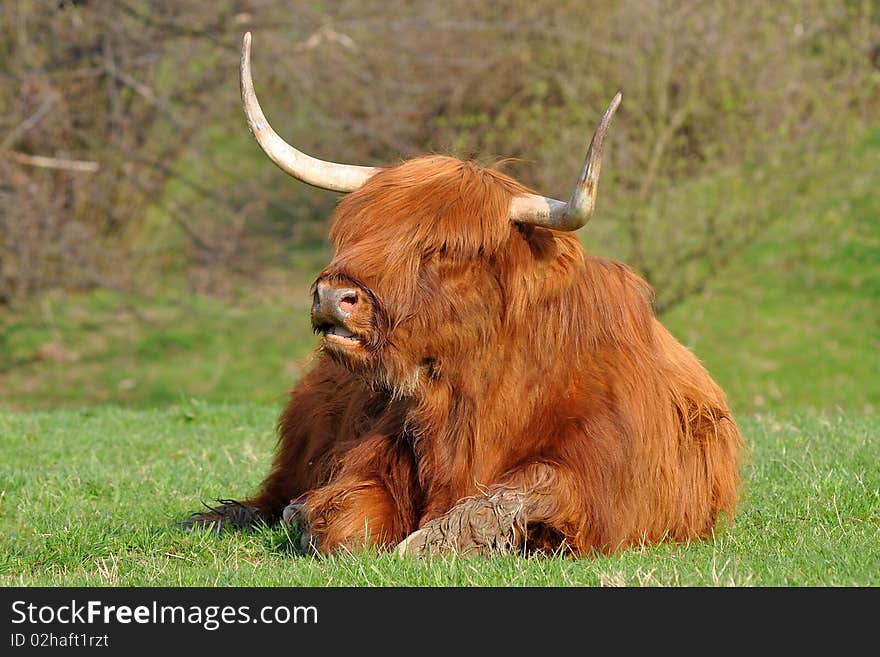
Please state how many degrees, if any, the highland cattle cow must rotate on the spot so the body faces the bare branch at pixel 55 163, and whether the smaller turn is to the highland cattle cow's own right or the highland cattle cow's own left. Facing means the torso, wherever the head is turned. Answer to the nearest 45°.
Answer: approximately 90° to the highland cattle cow's own right

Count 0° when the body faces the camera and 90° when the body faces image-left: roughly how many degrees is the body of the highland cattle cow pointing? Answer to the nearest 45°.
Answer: approximately 45°
